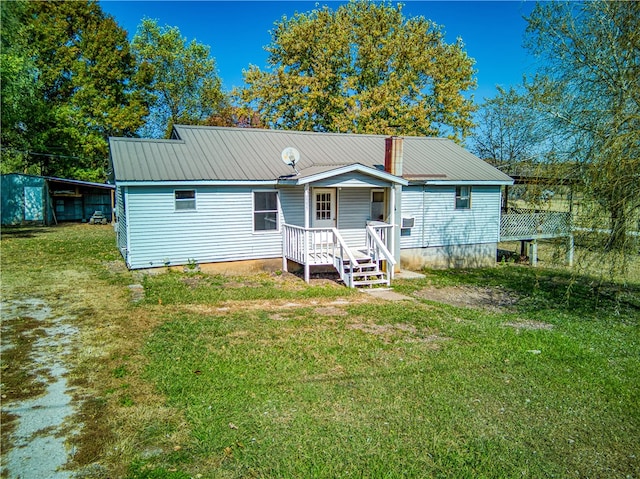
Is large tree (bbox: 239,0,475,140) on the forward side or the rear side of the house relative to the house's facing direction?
on the rear side

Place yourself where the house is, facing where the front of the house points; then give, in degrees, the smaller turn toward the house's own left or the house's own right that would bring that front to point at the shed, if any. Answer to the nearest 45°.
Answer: approximately 135° to the house's own right

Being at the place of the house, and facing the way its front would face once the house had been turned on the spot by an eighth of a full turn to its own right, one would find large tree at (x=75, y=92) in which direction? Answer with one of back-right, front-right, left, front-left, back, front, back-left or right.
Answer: right

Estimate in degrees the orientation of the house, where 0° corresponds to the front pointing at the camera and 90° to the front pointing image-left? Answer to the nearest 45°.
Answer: approximately 0°

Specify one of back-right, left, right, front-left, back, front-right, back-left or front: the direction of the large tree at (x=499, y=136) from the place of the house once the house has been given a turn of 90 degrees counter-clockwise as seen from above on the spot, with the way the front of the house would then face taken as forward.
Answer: front-left

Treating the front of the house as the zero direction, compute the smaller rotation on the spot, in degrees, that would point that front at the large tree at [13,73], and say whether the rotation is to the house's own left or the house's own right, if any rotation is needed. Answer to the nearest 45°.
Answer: approximately 135° to the house's own right
